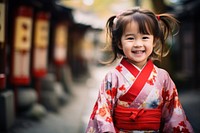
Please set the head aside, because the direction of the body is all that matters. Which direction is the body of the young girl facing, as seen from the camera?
toward the camera
